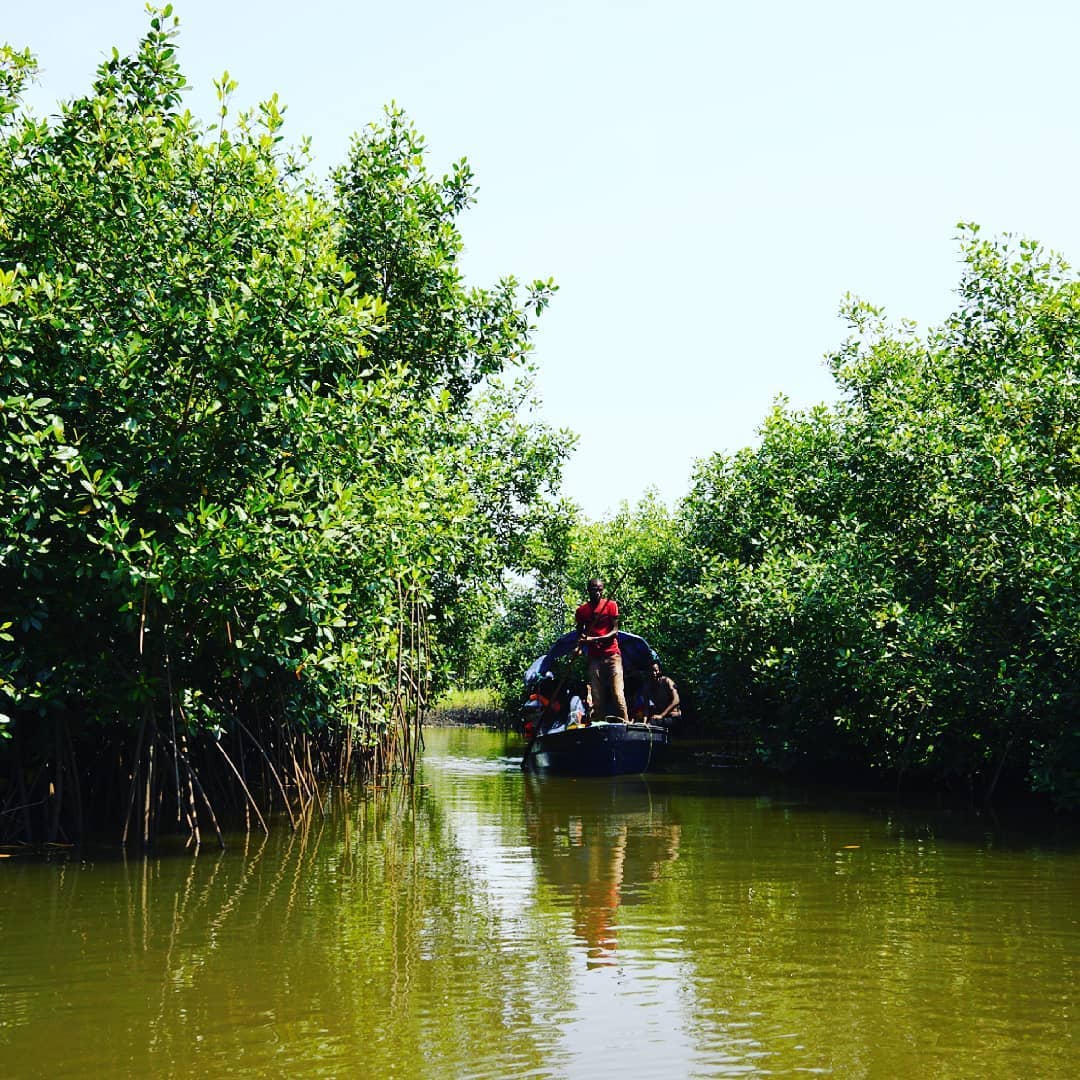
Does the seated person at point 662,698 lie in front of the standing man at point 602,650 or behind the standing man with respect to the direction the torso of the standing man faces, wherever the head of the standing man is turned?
behind

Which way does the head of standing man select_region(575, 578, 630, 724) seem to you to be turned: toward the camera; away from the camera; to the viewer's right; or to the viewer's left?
toward the camera

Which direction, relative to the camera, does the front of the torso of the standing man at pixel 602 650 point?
toward the camera
